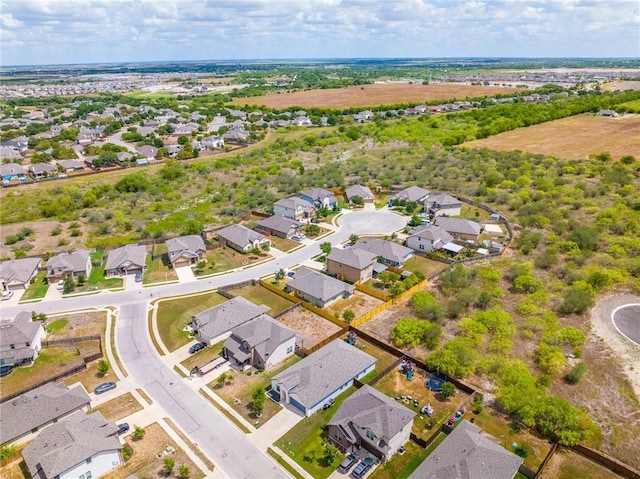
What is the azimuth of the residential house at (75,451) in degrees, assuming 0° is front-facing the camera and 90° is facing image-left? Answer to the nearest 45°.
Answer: approximately 225°

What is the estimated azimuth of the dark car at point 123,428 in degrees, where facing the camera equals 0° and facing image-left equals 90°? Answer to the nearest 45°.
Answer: approximately 45°

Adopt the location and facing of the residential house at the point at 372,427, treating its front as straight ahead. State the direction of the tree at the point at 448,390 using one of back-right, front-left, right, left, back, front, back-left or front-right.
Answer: back

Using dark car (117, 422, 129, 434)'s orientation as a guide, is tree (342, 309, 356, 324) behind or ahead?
behind

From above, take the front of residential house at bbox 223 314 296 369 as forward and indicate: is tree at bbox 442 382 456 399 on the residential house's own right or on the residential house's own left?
on the residential house's own left

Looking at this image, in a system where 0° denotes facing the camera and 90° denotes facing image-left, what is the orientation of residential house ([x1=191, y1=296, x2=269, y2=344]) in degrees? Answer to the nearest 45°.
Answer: approximately 45°

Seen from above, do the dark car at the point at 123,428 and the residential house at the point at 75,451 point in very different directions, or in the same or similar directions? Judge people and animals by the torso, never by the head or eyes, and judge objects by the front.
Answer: very different directions

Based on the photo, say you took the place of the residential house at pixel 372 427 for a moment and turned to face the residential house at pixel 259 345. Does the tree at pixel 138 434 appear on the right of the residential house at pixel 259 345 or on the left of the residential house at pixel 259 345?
left
